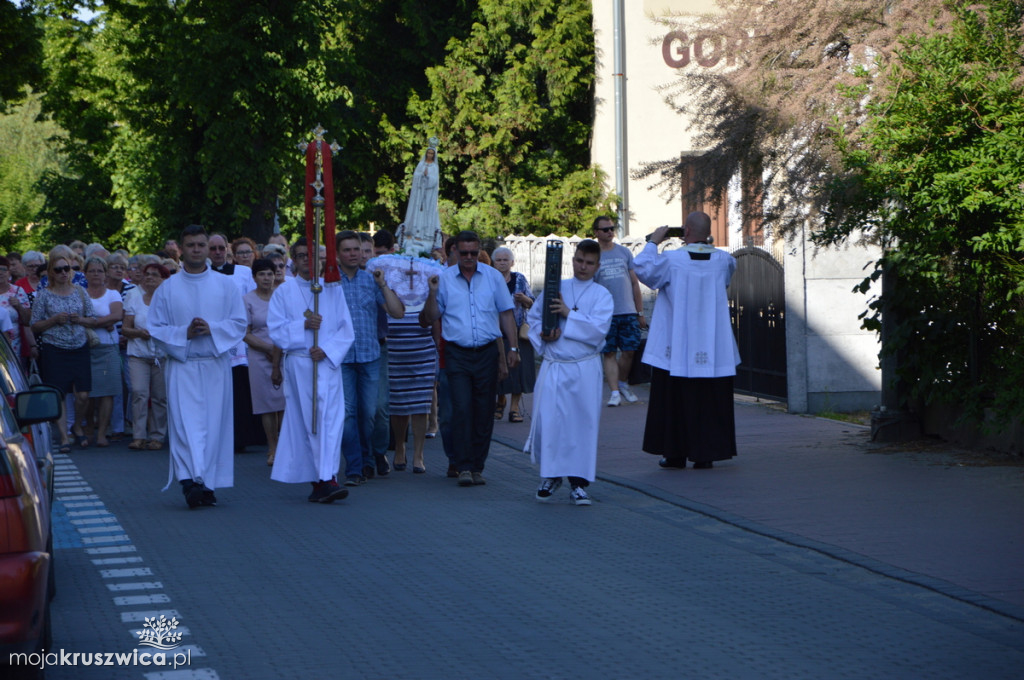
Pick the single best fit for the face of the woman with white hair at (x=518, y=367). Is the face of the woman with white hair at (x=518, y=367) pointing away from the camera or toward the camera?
toward the camera

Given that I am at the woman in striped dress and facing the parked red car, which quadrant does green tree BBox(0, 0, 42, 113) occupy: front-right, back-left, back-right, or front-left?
back-right

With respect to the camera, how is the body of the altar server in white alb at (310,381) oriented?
toward the camera

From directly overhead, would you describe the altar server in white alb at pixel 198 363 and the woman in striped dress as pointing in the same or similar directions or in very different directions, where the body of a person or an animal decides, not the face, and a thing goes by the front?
same or similar directions

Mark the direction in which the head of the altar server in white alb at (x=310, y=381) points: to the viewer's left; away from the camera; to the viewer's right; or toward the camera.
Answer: toward the camera

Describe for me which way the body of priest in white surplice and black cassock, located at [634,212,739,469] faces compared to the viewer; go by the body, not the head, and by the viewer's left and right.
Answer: facing away from the viewer

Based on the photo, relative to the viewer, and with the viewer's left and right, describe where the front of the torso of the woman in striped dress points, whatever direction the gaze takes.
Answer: facing the viewer

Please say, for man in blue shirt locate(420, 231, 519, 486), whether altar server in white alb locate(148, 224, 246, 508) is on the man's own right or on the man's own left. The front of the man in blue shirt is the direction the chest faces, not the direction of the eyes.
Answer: on the man's own right

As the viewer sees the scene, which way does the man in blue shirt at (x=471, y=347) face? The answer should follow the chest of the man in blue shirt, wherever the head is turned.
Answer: toward the camera

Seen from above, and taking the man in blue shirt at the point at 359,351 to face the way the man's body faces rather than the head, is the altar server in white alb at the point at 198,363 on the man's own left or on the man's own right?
on the man's own right

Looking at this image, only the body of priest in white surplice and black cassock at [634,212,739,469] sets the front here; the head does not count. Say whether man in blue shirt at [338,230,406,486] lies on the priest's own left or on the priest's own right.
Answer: on the priest's own left

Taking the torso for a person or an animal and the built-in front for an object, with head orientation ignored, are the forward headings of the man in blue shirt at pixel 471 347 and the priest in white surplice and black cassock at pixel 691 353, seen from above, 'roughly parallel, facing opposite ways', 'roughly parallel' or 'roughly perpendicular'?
roughly parallel, facing opposite ways

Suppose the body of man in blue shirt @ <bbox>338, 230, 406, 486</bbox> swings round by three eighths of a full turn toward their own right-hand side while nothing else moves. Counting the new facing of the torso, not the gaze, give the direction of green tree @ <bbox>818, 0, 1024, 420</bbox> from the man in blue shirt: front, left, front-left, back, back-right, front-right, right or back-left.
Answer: back-right

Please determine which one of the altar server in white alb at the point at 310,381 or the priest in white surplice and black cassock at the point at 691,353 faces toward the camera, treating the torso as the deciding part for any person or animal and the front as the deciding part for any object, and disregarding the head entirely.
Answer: the altar server in white alb at the point at 310,381

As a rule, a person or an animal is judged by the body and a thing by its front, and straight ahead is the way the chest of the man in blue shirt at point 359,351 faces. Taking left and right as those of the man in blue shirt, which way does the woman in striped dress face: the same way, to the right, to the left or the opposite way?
the same way

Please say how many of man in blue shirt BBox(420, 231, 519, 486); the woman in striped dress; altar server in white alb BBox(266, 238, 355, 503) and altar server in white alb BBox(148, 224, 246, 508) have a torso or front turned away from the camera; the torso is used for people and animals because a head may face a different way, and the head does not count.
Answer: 0
